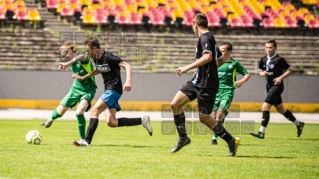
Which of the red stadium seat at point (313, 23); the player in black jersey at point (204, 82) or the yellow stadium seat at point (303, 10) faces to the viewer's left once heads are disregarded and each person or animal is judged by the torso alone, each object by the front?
the player in black jersey

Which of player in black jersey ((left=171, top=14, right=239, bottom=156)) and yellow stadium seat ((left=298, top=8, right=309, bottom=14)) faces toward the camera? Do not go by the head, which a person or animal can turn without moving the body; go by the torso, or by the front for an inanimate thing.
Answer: the yellow stadium seat

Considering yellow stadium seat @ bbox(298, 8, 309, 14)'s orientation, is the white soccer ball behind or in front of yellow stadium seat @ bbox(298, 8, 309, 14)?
in front

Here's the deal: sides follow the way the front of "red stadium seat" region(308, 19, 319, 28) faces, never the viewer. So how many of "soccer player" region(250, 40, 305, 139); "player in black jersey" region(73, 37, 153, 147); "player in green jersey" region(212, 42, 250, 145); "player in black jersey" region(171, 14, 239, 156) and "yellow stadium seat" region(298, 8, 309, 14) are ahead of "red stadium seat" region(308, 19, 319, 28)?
4

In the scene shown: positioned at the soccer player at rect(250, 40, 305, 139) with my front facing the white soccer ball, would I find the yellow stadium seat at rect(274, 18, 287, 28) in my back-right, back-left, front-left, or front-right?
back-right

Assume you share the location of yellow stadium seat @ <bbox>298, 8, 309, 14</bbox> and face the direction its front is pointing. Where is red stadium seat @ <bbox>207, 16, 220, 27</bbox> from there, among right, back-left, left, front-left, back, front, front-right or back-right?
front-right

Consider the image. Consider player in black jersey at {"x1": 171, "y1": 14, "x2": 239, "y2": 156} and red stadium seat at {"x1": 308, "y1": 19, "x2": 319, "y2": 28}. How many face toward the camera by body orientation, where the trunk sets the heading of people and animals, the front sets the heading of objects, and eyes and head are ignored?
1

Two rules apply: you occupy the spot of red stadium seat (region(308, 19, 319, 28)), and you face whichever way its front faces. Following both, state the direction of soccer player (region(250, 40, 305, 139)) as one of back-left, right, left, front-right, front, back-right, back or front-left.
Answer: front

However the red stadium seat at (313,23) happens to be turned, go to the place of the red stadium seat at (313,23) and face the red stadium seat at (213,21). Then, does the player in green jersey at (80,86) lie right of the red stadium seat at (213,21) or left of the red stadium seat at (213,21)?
left

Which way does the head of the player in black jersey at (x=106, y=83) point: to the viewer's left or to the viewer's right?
to the viewer's left

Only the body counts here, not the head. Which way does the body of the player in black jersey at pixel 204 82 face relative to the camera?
to the viewer's left

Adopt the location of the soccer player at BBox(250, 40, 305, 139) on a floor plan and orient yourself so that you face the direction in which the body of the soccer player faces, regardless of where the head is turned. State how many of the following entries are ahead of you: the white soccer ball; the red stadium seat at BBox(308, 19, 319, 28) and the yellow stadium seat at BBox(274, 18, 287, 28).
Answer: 1

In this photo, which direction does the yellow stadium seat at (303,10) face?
toward the camera
